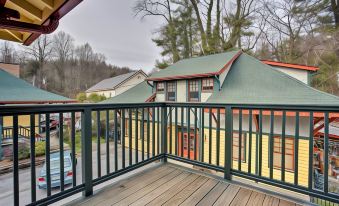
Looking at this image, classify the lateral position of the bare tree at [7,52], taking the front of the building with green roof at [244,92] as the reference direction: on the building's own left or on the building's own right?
on the building's own right

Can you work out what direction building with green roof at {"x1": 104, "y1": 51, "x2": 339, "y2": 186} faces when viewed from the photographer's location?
facing the viewer and to the left of the viewer

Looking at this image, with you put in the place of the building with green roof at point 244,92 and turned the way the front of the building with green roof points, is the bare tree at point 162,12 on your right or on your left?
on your right

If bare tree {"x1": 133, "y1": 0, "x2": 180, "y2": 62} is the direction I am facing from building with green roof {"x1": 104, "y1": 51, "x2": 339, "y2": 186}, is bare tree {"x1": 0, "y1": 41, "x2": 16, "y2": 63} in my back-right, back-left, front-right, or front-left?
front-left

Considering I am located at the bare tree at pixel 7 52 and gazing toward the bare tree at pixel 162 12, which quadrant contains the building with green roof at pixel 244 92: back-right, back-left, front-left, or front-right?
front-right

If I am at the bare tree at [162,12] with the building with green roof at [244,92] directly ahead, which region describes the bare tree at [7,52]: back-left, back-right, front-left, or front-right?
back-right

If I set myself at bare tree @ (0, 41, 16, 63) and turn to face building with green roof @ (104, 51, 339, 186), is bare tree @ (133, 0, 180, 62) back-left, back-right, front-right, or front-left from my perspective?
front-left

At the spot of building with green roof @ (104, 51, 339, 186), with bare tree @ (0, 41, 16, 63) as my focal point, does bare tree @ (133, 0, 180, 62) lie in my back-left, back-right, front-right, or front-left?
front-right
